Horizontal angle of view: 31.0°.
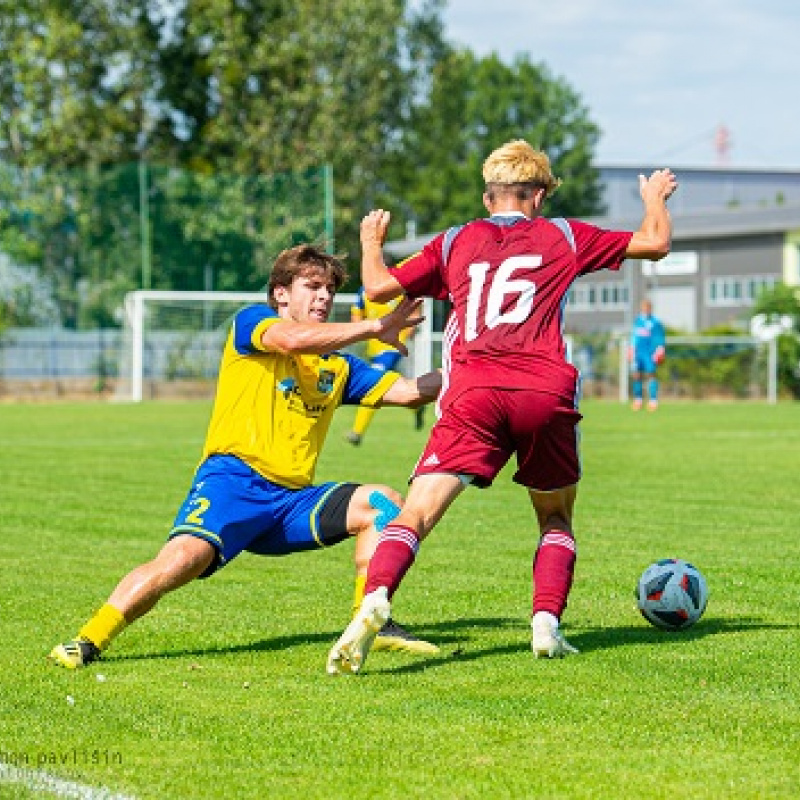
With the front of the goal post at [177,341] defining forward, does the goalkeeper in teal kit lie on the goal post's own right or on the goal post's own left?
on the goal post's own left

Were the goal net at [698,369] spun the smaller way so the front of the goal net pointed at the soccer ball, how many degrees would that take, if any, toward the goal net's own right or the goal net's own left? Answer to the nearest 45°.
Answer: approximately 45° to the goal net's own right

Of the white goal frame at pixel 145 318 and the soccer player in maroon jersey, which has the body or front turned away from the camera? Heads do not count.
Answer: the soccer player in maroon jersey

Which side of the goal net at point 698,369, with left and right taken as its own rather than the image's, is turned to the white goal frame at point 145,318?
right

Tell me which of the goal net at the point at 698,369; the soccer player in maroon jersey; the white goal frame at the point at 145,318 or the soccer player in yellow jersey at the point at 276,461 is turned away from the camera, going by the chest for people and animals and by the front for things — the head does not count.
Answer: the soccer player in maroon jersey

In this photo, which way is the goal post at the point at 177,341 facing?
toward the camera

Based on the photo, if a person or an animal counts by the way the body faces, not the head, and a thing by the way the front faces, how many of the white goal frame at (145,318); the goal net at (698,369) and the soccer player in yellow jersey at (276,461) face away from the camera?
0

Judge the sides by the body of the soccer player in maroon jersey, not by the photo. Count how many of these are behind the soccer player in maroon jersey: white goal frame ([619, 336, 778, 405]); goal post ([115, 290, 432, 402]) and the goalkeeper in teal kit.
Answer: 0

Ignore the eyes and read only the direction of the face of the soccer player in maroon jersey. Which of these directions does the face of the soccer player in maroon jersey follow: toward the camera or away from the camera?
away from the camera

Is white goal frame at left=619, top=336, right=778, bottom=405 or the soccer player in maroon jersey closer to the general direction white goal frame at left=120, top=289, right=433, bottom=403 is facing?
the soccer player in maroon jersey

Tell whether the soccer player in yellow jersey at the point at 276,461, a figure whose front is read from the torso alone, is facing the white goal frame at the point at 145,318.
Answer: no

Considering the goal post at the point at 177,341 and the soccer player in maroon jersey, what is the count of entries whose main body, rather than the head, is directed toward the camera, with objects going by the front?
1

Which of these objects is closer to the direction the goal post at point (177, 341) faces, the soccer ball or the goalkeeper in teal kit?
the soccer ball

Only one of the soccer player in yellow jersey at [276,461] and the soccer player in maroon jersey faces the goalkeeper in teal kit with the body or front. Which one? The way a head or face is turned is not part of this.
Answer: the soccer player in maroon jersey

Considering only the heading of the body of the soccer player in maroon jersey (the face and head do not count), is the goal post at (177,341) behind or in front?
in front

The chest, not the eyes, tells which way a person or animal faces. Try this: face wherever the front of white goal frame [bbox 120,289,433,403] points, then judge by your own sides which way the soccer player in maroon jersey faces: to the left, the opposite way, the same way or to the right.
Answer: the opposite way
